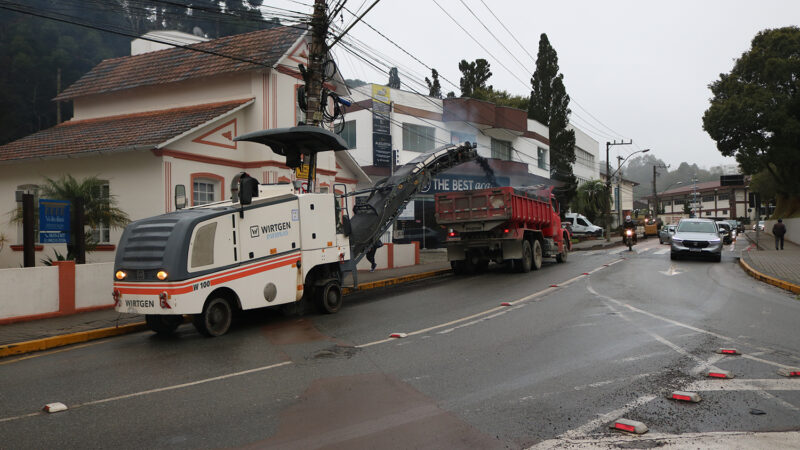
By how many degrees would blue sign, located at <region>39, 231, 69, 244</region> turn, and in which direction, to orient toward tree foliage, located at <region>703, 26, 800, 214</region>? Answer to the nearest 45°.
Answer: approximately 90° to its left

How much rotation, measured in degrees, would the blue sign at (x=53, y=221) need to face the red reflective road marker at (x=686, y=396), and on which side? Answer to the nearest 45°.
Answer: approximately 45° to its left

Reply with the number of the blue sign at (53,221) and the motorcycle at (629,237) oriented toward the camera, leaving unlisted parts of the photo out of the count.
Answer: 2

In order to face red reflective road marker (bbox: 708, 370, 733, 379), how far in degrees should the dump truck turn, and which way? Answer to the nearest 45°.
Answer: approximately 135° to its right

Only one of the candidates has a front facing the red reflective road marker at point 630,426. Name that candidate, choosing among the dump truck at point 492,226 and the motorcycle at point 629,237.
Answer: the motorcycle

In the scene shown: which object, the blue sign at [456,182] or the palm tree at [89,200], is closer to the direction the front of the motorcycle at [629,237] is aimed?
the palm tree

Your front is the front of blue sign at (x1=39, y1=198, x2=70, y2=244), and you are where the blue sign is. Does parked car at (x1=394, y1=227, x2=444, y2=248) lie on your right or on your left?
on your left

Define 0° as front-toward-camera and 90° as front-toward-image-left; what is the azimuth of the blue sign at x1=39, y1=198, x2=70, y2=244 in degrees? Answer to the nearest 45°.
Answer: approximately 0°

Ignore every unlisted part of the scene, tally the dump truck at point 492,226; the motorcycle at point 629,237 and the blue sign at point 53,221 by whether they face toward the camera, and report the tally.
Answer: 2

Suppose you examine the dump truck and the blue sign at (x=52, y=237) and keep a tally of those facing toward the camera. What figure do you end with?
1
